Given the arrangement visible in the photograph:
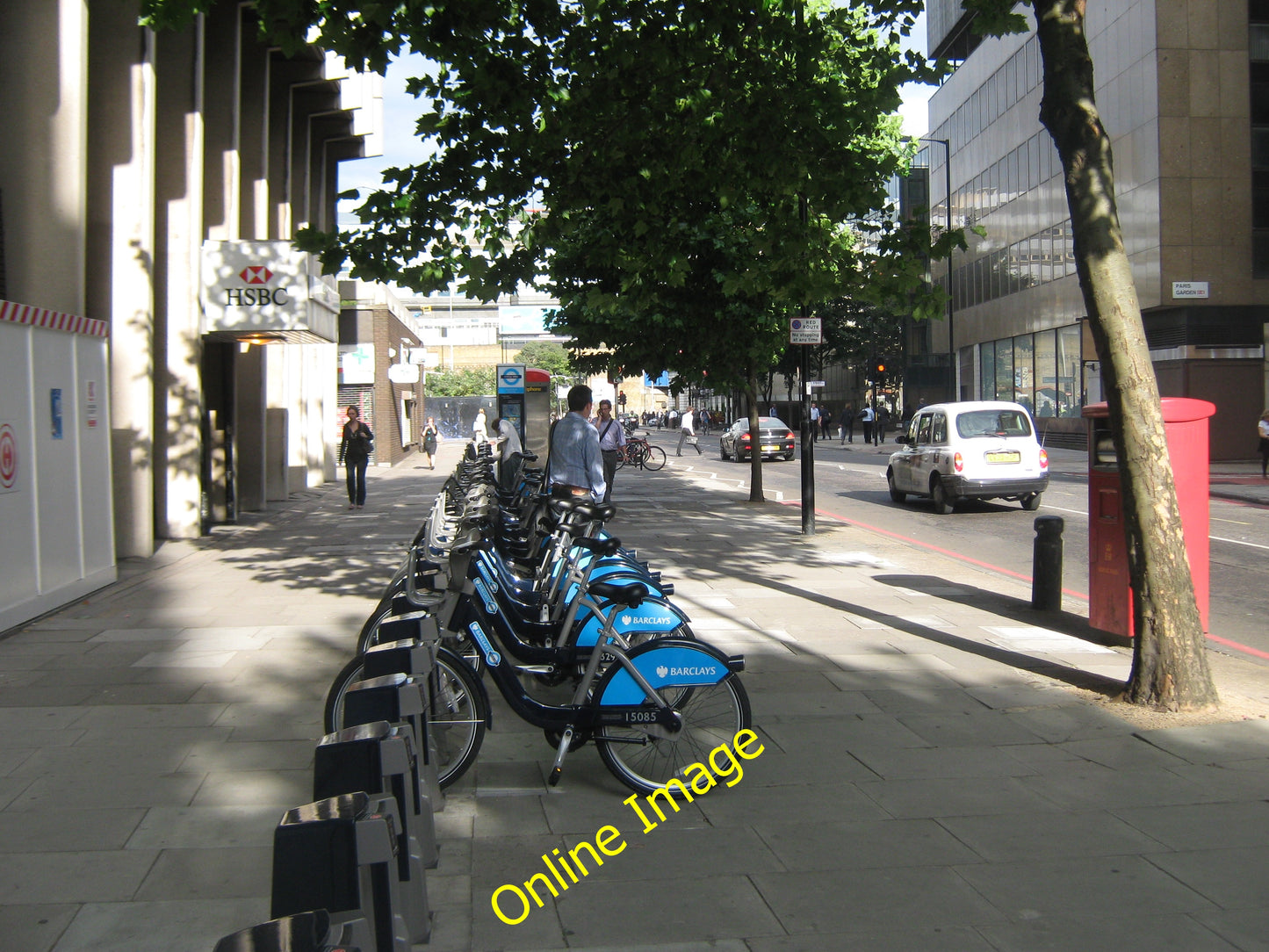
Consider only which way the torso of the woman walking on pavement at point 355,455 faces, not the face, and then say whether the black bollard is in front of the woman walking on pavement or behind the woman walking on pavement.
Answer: in front

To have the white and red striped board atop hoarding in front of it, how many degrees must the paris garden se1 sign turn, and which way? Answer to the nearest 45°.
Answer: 0° — it already faces it

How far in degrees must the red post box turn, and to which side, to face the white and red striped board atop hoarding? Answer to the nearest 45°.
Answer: approximately 45° to its right

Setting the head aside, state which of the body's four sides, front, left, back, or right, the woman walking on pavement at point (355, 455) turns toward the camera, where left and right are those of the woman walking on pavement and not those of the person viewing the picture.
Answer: front

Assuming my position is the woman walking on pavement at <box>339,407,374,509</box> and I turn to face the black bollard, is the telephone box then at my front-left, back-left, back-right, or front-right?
back-left

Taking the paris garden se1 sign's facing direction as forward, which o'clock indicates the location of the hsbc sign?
The hsbc sign is roughly at 1 o'clock from the paris garden se1 sign.

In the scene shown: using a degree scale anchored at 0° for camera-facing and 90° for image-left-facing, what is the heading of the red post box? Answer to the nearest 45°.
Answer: approximately 45°

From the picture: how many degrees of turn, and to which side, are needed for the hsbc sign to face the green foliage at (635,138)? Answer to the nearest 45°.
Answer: approximately 90° to its left

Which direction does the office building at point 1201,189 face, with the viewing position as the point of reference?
facing the viewer and to the left of the viewer

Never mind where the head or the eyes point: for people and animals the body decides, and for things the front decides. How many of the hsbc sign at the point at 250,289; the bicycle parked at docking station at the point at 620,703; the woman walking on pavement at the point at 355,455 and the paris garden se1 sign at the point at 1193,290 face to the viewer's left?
1

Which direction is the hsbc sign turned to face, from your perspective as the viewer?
facing the viewer

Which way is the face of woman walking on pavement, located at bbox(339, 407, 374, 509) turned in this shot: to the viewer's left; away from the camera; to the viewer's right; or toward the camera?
toward the camera

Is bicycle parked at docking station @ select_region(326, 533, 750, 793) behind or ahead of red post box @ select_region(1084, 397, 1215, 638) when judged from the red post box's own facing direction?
ahead
